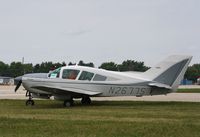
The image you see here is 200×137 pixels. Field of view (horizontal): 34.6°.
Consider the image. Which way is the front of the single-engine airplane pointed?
to the viewer's left
